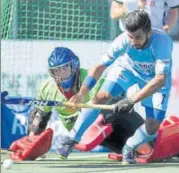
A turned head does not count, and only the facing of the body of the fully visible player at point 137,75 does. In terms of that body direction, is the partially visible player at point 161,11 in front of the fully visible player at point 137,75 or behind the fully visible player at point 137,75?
behind

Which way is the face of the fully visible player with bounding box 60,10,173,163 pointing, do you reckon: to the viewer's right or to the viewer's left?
to the viewer's left

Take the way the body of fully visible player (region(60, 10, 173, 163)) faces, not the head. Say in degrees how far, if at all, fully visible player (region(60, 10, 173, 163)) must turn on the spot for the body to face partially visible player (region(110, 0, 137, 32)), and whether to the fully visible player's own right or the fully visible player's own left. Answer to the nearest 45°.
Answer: approximately 135° to the fully visible player's own right

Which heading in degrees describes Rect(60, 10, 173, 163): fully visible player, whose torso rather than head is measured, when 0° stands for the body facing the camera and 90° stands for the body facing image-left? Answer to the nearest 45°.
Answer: approximately 45°
